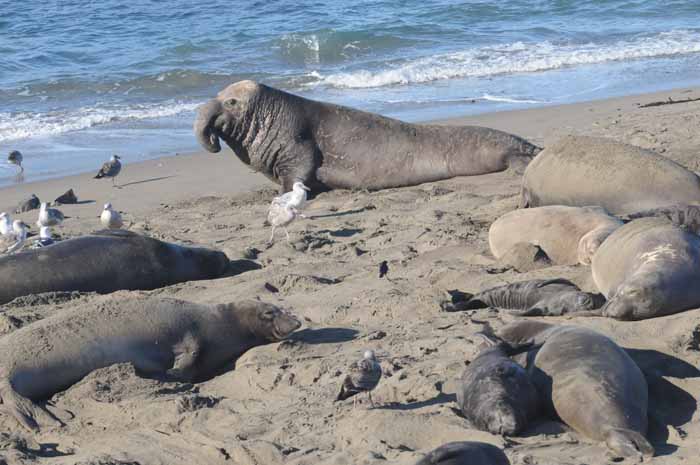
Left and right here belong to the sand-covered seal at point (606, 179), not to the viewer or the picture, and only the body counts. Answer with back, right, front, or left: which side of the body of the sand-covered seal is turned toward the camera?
left

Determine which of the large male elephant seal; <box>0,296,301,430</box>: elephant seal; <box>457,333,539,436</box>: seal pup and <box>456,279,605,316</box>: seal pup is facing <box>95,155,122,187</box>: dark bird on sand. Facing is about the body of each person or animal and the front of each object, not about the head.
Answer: the large male elephant seal

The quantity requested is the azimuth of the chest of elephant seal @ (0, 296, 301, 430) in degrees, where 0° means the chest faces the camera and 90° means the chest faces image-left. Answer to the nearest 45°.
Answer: approximately 270°

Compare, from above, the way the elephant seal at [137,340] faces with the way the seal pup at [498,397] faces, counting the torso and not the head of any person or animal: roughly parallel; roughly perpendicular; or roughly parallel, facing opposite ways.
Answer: roughly perpendicular

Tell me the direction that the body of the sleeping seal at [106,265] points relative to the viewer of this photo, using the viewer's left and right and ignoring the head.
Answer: facing to the right of the viewer

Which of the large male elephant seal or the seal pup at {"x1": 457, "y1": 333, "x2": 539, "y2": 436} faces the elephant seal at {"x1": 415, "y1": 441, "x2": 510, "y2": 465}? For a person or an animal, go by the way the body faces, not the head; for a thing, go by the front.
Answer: the seal pup

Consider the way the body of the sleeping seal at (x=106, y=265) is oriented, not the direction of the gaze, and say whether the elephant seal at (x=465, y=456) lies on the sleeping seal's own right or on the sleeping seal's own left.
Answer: on the sleeping seal's own right

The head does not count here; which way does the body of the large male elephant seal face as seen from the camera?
to the viewer's left
